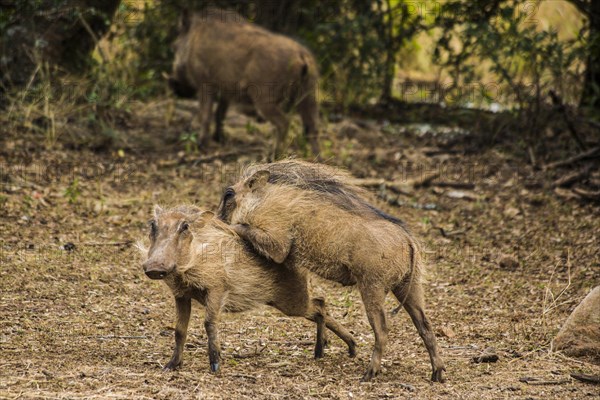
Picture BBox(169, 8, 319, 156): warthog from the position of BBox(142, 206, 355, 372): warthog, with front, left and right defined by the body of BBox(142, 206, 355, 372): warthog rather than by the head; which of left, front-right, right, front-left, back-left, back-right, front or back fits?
back-right

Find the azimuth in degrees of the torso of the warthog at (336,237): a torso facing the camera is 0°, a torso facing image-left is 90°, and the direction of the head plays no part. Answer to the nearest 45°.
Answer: approximately 135°

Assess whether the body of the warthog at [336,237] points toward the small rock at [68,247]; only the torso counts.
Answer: yes

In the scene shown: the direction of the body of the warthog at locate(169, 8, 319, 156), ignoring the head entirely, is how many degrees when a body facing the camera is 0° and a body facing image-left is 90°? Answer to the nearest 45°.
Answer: approximately 135°

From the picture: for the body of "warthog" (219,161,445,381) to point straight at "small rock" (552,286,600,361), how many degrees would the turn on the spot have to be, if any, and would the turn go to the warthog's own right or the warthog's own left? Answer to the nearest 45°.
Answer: approximately 135° to the warthog's own right

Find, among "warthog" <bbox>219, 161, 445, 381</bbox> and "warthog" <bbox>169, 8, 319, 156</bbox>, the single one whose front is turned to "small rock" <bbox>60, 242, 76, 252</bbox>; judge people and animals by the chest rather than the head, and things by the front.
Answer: "warthog" <bbox>219, 161, 445, 381</bbox>

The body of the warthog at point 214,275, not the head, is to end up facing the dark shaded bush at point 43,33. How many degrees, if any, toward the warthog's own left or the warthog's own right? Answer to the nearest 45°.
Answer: approximately 90° to the warthog's own right

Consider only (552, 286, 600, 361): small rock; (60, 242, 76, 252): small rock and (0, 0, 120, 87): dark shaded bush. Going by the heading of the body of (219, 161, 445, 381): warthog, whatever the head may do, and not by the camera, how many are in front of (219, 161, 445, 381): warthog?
2

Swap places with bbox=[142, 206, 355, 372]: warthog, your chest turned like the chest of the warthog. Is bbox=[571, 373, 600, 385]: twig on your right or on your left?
on your left
